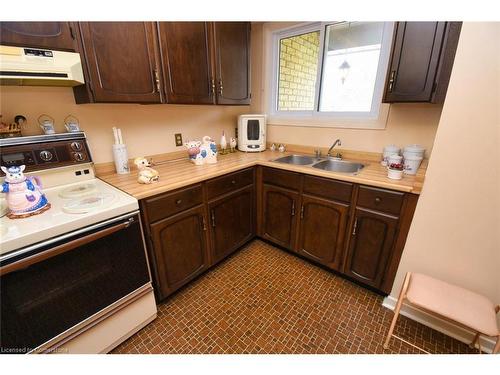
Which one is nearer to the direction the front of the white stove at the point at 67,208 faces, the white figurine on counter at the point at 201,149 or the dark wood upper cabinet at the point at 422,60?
the dark wood upper cabinet

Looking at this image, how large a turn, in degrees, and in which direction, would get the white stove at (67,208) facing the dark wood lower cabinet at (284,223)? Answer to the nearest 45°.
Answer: approximately 45° to its left

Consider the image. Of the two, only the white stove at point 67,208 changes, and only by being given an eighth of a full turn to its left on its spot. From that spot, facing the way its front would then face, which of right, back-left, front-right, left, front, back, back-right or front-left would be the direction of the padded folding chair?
front-right

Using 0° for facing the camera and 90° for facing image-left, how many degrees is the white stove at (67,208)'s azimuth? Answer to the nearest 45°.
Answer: approximately 315°

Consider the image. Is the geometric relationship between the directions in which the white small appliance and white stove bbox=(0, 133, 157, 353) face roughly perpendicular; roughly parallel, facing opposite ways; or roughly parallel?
roughly perpendicular

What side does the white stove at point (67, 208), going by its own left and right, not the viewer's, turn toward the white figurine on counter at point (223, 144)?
left

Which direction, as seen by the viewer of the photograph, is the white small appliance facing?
facing the viewer

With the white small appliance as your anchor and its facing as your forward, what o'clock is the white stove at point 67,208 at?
The white stove is roughly at 1 o'clock from the white small appliance.

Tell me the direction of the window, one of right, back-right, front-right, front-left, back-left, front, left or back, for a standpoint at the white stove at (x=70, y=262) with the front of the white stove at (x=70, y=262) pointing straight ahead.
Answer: front-left
